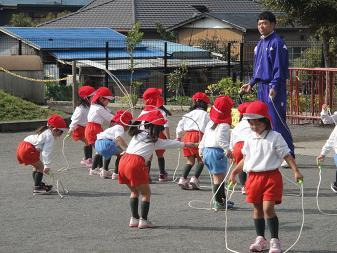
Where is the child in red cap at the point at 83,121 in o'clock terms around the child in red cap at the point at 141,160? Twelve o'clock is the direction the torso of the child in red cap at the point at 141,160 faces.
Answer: the child in red cap at the point at 83,121 is roughly at 10 o'clock from the child in red cap at the point at 141,160.

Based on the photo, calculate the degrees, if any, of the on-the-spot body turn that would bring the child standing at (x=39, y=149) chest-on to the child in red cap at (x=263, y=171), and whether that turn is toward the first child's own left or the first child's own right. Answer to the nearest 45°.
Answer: approximately 45° to the first child's own right

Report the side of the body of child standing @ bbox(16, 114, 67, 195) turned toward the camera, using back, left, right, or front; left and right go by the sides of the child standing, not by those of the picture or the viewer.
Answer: right
